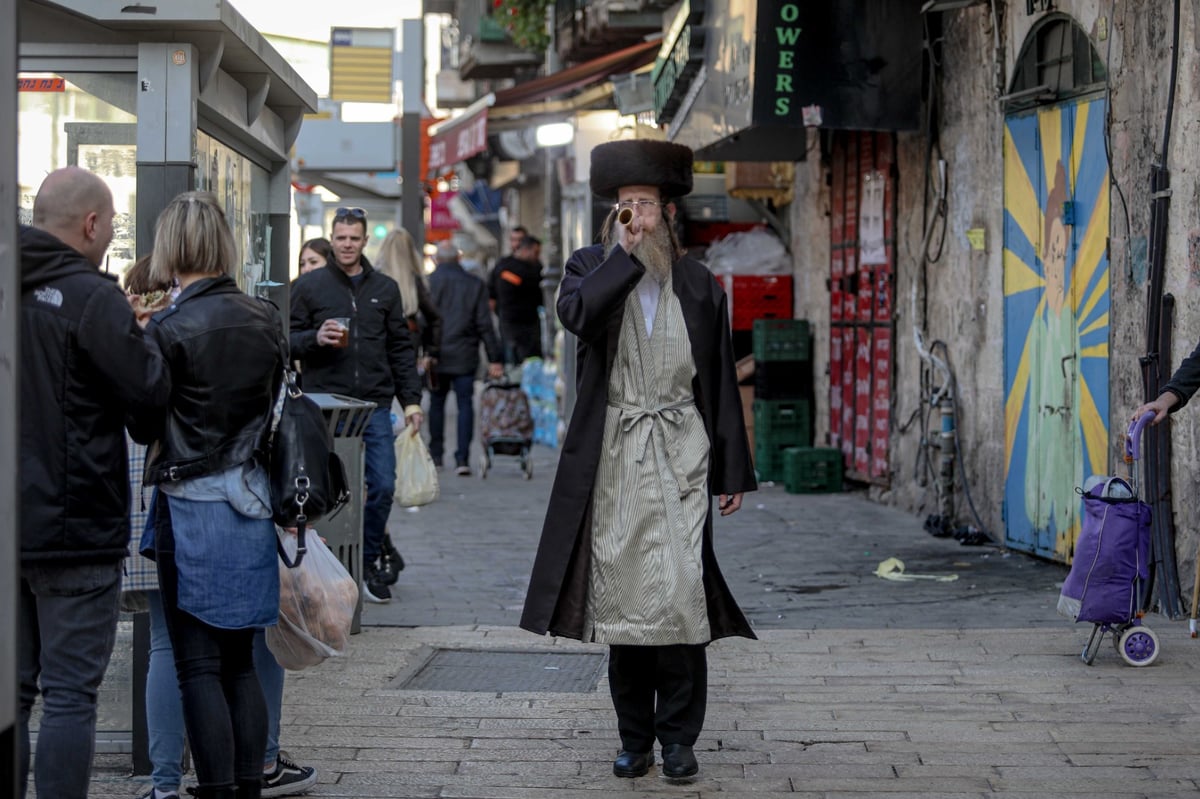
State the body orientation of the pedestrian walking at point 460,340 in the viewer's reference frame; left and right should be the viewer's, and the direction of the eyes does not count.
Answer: facing away from the viewer

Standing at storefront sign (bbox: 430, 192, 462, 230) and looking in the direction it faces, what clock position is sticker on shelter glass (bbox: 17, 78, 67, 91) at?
sticker on shelter glass (bbox: 17, 78, 67, 91) is roughly at 12 o'clock from storefront sign (bbox: 430, 192, 462, 230).

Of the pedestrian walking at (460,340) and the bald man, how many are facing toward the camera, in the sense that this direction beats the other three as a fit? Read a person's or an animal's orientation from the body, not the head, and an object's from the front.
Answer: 0

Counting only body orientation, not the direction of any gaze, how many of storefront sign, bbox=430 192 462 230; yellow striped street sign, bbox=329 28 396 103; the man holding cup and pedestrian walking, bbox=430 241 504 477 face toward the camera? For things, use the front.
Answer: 3

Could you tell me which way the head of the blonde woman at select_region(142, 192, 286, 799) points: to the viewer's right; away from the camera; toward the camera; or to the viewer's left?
away from the camera

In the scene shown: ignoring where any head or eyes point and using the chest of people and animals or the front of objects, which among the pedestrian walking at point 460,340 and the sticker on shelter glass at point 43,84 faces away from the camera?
the pedestrian walking

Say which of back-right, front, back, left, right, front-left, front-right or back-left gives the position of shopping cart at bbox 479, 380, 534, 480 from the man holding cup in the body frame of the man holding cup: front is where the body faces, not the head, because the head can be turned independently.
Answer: back

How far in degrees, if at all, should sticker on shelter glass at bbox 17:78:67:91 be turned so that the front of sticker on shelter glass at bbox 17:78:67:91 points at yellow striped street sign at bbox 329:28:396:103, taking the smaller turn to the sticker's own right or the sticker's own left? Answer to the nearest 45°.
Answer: approximately 180°
